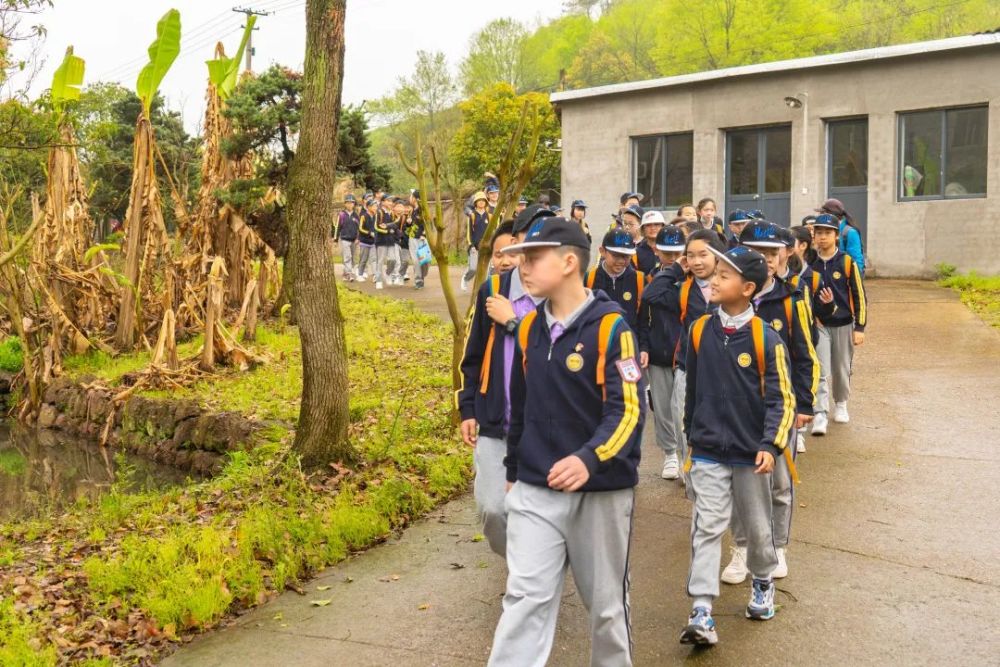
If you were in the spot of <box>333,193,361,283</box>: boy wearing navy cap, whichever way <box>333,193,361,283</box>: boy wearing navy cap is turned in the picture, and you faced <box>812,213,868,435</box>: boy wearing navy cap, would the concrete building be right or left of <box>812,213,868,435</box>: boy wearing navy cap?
left

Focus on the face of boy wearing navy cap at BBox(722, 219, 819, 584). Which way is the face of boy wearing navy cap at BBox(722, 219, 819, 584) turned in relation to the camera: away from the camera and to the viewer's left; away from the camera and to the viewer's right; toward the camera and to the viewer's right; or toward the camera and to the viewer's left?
toward the camera and to the viewer's left

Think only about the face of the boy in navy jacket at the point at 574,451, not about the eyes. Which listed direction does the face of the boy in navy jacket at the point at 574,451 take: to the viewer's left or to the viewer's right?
to the viewer's left

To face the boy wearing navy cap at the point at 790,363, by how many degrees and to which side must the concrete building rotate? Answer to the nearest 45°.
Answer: approximately 45° to its left

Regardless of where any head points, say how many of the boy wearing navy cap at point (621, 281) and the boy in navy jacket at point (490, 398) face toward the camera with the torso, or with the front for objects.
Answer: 2

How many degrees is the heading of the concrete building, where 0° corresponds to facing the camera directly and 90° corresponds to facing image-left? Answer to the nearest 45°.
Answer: approximately 45°

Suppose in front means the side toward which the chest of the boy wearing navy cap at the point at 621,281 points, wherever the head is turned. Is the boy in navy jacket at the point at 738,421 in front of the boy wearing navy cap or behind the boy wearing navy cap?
in front

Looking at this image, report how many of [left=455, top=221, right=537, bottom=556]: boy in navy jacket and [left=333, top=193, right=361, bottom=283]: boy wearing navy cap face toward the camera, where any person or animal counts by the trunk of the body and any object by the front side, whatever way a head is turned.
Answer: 2
